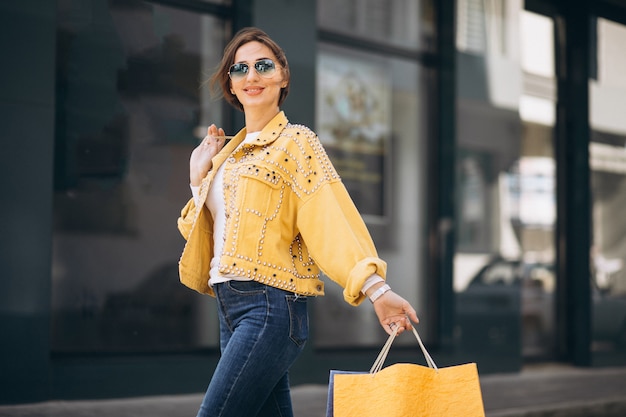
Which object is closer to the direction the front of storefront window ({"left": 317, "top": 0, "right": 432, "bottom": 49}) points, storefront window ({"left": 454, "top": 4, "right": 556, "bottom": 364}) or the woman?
the woman

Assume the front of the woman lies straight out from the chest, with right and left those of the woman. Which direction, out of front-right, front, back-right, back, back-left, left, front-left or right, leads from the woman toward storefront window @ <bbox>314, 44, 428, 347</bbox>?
back-right

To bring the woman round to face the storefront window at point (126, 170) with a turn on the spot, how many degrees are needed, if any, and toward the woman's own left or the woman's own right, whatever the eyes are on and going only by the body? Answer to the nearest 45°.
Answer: approximately 135° to the woman's own right

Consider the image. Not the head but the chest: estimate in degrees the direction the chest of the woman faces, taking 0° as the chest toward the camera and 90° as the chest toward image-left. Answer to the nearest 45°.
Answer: approximately 45°
